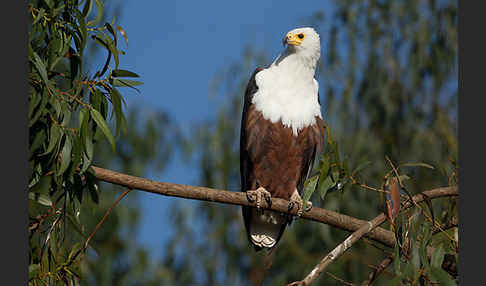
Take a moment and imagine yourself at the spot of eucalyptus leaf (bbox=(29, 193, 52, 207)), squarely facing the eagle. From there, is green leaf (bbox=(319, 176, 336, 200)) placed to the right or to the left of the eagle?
right

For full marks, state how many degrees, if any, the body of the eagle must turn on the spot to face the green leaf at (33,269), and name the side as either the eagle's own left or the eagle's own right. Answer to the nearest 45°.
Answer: approximately 45° to the eagle's own right

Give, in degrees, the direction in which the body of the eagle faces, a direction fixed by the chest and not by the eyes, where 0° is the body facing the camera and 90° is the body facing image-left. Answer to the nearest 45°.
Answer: approximately 0°

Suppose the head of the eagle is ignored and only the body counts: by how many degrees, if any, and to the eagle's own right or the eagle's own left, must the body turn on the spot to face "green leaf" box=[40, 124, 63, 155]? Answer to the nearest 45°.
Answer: approximately 45° to the eagle's own right

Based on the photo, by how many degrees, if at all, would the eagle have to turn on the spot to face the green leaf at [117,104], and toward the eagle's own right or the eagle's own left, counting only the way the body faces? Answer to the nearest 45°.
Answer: approximately 45° to the eagle's own right

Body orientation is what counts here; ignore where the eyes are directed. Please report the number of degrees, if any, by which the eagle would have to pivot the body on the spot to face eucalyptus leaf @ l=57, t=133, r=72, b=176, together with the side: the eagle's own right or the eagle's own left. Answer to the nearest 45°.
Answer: approximately 45° to the eagle's own right
